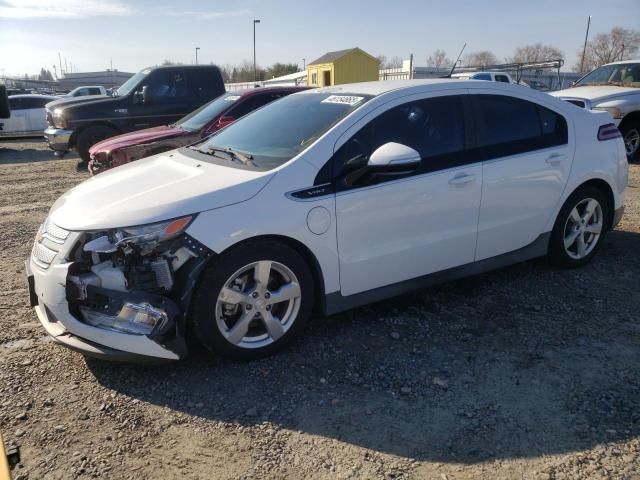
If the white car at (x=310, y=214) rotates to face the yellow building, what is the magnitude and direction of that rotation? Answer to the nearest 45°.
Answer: approximately 135° to its right

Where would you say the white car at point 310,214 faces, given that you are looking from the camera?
facing the viewer and to the left of the viewer

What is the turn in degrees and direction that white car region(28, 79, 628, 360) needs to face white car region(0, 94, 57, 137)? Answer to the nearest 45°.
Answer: approximately 90° to its right

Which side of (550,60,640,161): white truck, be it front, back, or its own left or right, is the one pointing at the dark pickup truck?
front

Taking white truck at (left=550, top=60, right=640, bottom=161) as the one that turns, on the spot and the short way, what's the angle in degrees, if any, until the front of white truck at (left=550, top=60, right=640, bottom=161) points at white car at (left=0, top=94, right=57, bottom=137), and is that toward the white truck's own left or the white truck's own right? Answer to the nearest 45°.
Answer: approximately 45° to the white truck's own right

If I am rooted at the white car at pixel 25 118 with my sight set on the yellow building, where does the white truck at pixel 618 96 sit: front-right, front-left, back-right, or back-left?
front-right

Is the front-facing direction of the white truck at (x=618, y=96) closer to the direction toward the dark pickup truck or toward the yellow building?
the dark pickup truck

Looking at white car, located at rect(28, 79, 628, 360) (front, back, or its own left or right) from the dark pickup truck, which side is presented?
right

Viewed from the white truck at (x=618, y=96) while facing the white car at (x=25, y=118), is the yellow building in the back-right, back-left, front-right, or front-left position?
front-right

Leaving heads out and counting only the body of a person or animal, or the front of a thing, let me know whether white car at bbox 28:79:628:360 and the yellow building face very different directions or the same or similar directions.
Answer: same or similar directions

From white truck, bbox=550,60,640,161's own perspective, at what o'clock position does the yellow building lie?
The yellow building is roughly at 3 o'clock from the white truck.

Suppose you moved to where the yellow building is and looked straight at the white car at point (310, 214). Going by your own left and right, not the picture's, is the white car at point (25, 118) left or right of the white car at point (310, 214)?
right

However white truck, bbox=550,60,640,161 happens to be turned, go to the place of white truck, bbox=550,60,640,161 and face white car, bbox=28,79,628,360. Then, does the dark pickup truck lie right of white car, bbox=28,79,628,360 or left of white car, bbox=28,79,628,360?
right

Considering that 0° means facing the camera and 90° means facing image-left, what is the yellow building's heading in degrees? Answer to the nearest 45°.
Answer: approximately 45°

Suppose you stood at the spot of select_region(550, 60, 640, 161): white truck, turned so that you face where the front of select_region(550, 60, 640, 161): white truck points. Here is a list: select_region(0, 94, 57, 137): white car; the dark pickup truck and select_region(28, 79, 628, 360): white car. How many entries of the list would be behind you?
0

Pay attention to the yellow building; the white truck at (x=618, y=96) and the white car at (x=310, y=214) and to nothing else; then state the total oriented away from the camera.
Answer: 0

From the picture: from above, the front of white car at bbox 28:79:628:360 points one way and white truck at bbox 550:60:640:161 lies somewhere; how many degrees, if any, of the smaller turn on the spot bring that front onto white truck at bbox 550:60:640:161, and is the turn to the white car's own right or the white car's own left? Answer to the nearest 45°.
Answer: approximately 180°
